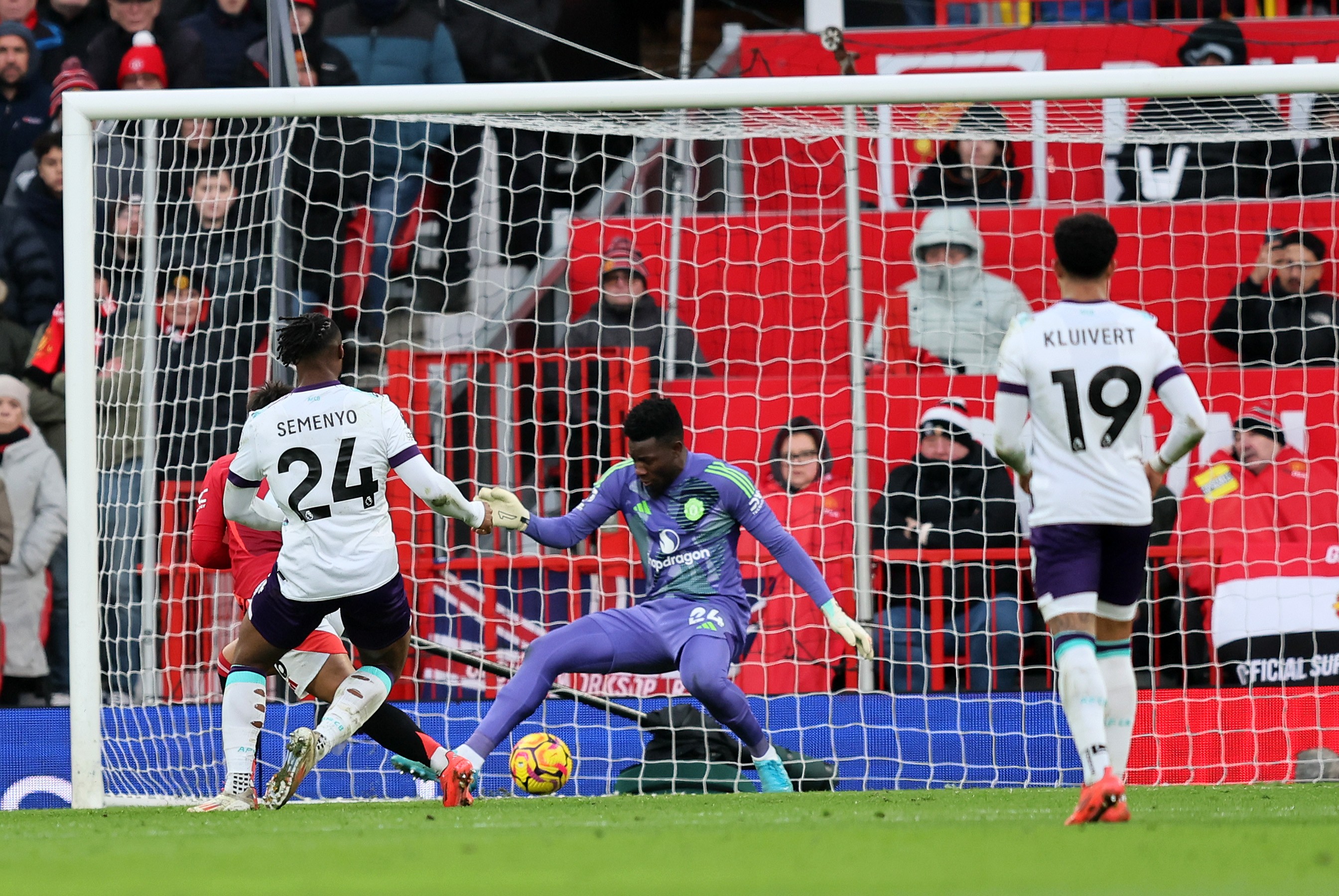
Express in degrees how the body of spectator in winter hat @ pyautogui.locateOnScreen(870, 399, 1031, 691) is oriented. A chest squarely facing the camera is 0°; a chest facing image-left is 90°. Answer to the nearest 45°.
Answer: approximately 0°

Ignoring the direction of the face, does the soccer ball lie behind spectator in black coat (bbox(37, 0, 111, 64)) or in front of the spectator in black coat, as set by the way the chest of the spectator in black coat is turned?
in front

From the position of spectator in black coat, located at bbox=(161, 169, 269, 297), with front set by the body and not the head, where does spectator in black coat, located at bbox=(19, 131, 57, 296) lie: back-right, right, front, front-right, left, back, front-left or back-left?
back-right

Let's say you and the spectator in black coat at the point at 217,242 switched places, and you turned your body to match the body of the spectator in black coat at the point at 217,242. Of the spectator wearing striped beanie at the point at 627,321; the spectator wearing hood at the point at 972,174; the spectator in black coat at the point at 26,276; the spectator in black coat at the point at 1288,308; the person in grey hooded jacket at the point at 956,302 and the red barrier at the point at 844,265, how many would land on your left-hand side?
5

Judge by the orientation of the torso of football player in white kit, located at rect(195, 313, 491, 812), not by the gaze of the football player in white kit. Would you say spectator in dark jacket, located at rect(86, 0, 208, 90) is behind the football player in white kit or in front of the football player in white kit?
in front

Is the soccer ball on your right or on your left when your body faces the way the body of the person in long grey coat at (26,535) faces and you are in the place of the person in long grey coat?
on your left

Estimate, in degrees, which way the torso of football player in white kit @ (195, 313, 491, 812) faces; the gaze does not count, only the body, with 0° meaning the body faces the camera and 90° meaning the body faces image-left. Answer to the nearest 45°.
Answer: approximately 180°

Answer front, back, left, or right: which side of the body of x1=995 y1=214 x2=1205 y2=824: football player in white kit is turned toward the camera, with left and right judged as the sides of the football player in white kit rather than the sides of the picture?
back

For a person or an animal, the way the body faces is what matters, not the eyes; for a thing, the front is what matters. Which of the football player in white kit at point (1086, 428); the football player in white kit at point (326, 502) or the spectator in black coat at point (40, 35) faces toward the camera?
the spectator in black coat
